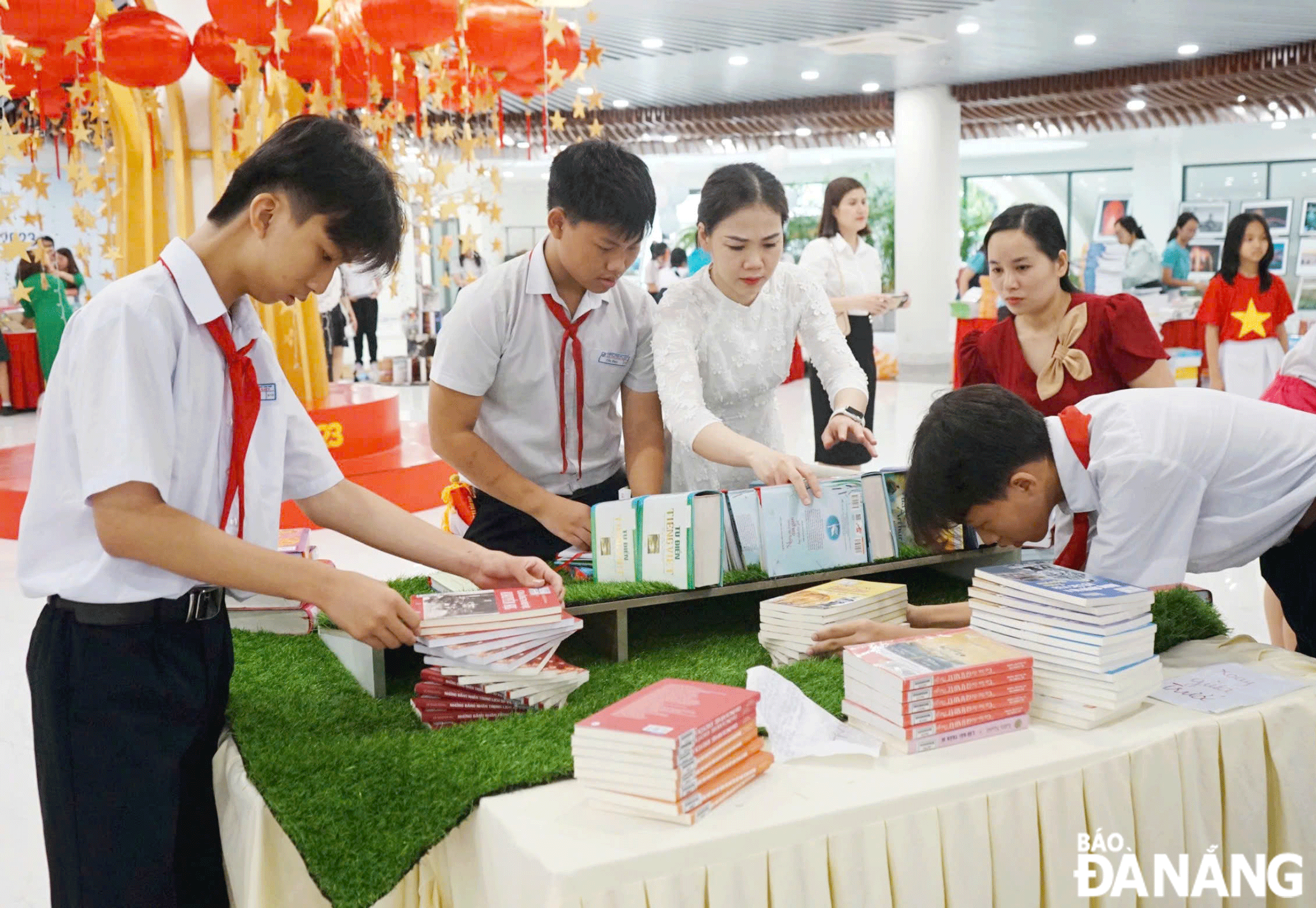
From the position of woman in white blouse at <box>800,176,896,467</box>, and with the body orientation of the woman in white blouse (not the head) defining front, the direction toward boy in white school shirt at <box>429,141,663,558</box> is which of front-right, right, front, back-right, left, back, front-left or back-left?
front-right

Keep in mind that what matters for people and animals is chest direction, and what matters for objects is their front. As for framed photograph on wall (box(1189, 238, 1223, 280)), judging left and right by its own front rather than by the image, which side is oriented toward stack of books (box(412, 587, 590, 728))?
front

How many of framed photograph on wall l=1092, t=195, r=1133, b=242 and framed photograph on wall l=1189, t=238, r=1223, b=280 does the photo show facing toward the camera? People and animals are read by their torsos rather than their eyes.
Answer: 2

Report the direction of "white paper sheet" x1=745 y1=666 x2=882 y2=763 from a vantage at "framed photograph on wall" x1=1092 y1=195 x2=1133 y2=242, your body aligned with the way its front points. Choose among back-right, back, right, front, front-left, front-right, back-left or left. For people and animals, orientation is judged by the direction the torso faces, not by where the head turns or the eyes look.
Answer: front

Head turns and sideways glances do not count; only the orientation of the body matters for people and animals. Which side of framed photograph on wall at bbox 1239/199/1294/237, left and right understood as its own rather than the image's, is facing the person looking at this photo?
front

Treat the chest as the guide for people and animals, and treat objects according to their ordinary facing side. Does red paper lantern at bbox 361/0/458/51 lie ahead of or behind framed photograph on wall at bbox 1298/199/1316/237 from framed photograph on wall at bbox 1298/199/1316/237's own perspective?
ahead

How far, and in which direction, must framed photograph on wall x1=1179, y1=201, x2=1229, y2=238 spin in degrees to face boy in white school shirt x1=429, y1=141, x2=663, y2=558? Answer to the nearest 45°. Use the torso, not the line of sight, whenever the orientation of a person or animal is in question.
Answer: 0° — it already faces them

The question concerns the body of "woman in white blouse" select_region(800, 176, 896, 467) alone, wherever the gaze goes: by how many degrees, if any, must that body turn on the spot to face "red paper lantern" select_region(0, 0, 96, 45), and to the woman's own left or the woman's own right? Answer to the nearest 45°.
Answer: approximately 90° to the woman's own right

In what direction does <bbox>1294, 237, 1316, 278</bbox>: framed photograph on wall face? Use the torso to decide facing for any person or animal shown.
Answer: toward the camera

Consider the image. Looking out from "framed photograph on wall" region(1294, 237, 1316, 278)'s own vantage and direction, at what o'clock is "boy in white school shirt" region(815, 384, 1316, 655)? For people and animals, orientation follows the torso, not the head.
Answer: The boy in white school shirt is roughly at 12 o'clock from the framed photograph on wall.

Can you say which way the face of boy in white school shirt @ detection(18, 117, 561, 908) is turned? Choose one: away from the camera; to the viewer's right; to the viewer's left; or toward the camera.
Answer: to the viewer's right

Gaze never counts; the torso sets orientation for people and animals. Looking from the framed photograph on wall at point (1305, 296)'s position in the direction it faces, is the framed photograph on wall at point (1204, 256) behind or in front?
behind

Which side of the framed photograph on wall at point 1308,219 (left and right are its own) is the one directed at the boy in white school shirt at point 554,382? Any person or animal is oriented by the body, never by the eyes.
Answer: front

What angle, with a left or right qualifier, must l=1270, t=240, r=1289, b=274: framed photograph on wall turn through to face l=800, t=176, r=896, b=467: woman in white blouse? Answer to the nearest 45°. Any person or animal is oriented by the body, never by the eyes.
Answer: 0° — it already faces them
